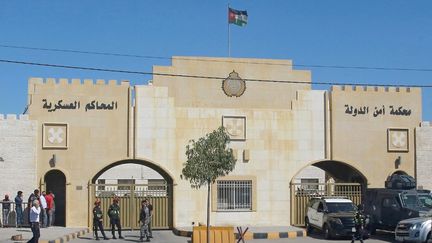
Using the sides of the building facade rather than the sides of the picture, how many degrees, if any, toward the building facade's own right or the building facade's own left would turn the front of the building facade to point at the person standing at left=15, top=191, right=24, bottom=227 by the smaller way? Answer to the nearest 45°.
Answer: approximately 90° to the building facade's own right

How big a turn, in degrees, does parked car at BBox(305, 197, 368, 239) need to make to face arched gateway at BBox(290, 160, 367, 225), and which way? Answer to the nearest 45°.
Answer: approximately 135° to its left

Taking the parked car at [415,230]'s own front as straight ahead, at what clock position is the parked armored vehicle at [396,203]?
the parked armored vehicle at [396,203] is roughly at 4 o'clock from the parked car at [415,230].

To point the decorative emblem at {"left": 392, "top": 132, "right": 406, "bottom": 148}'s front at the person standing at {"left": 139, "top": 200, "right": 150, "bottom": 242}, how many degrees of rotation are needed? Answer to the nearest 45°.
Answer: approximately 45° to its right

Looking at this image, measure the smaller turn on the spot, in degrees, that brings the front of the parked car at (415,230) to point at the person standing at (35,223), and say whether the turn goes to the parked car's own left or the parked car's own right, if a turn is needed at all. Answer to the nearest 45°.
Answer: approximately 45° to the parked car's own right

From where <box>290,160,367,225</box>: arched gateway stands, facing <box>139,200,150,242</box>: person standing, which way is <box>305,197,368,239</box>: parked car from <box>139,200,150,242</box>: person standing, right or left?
left

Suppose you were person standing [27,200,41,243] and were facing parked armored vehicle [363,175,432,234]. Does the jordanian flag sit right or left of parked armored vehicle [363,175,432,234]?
left

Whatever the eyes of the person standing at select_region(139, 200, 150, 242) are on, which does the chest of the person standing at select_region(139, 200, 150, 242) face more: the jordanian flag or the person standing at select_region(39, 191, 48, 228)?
the person standing
